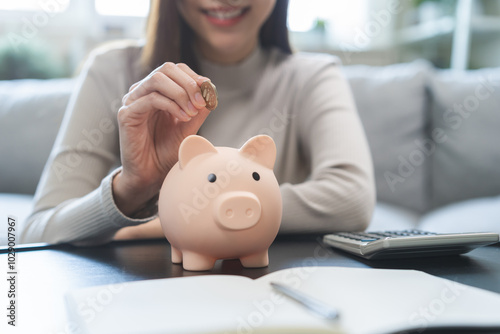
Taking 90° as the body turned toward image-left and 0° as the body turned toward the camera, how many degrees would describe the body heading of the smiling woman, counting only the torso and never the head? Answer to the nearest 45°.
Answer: approximately 0°

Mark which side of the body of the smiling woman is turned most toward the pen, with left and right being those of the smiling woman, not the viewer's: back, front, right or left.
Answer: front

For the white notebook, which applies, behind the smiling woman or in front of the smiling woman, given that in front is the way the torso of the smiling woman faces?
in front

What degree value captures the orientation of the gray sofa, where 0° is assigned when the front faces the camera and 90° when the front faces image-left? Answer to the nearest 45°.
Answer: approximately 0°

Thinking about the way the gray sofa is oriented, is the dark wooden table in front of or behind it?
in front
